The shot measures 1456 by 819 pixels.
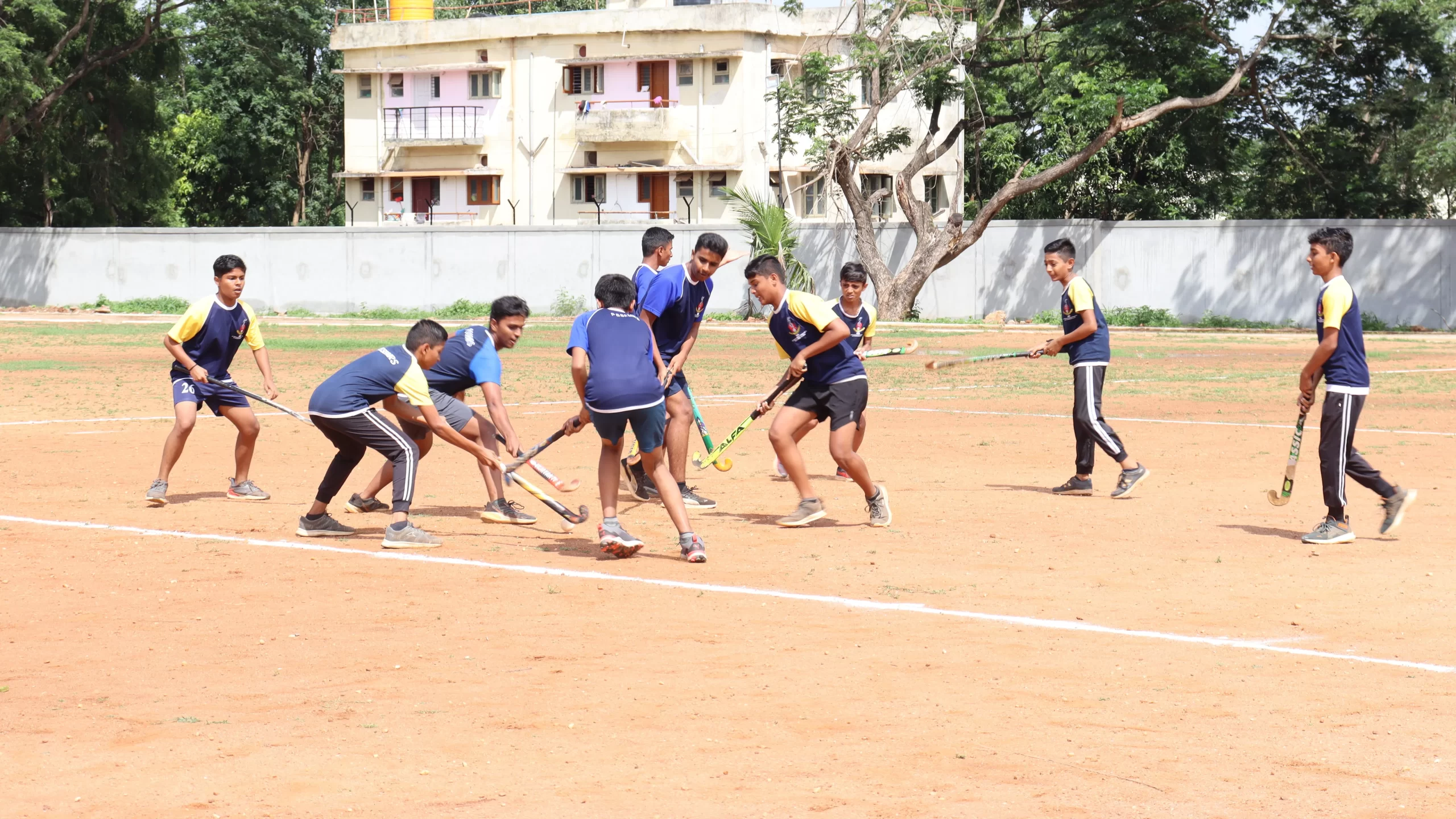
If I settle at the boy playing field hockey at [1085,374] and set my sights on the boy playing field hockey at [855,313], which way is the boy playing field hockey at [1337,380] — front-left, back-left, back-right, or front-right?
back-left

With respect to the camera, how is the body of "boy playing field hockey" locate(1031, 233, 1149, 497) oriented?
to the viewer's left

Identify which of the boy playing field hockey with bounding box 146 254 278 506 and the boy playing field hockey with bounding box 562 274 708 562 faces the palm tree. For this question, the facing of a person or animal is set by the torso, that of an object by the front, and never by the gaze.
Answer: the boy playing field hockey with bounding box 562 274 708 562

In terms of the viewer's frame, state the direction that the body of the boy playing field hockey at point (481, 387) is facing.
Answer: to the viewer's right

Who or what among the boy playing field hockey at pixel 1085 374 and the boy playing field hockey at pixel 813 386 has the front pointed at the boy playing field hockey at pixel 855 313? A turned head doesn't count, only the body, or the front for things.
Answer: the boy playing field hockey at pixel 1085 374

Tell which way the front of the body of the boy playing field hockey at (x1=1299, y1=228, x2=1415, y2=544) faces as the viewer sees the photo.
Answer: to the viewer's left

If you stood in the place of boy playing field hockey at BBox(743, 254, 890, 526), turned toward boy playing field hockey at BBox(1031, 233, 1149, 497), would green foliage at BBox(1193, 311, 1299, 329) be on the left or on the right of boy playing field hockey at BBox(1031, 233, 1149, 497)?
left

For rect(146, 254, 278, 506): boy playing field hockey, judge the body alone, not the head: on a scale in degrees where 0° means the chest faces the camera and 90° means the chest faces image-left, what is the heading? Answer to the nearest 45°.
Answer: approximately 315°

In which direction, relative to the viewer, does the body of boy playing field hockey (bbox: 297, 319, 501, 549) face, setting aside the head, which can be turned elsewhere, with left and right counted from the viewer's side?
facing to the right of the viewer

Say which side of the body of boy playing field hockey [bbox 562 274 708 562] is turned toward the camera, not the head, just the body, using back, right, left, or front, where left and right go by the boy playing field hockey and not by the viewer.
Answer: back

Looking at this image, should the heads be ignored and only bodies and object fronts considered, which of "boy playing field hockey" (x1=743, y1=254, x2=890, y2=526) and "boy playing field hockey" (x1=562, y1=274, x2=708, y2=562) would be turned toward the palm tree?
"boy playing field hockey" (x1=562, y1=274, x2=708, y2=562)
